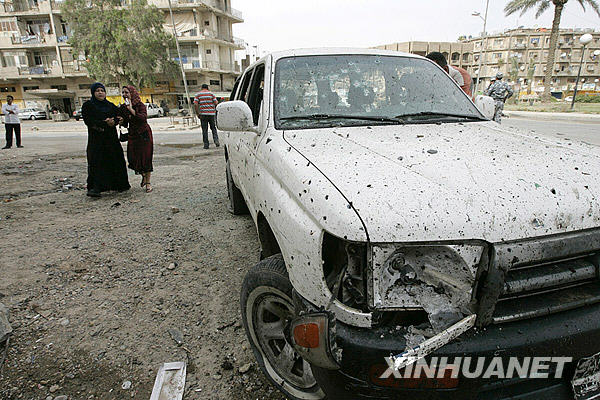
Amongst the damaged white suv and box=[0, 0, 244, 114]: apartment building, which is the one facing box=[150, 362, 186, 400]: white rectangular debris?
the apartment building

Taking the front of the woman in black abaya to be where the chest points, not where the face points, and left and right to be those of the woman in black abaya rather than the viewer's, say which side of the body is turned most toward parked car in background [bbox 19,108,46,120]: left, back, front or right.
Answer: back

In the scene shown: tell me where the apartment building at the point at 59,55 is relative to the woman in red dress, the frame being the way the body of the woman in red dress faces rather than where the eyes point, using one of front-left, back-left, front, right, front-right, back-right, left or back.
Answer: back-right

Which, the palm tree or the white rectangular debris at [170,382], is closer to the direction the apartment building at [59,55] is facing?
the white rectangular debris

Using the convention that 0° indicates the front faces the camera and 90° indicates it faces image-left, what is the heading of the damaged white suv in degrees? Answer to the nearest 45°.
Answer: approximately 315°
